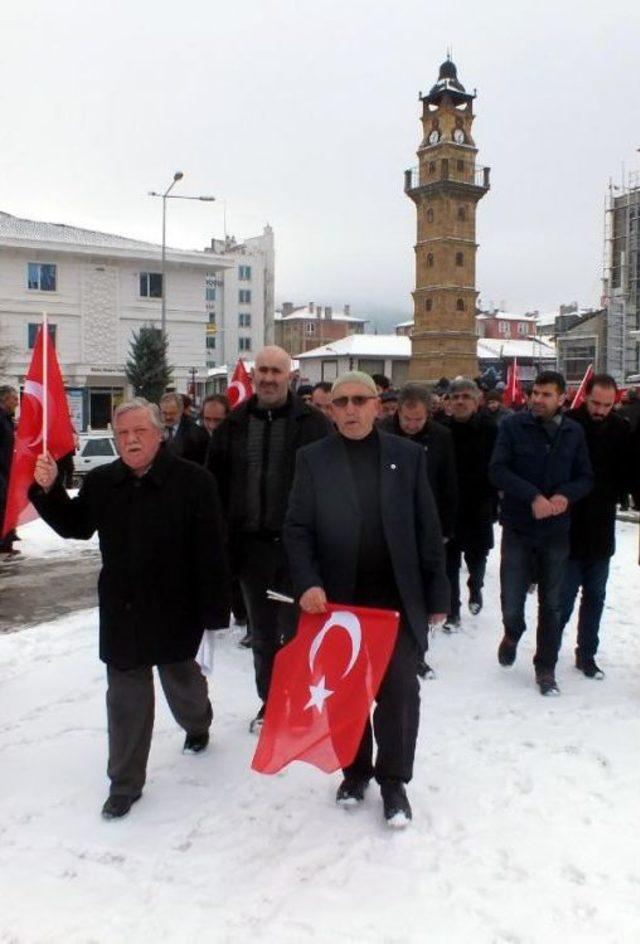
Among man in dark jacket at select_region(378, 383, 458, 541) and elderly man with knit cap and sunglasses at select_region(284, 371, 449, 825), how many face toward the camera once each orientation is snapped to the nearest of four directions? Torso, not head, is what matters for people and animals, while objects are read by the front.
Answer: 2

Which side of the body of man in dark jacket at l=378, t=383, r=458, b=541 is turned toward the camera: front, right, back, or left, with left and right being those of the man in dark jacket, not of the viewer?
front

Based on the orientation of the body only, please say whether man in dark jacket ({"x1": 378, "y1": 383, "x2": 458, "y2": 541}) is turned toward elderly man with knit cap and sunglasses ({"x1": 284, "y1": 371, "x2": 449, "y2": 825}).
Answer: yes

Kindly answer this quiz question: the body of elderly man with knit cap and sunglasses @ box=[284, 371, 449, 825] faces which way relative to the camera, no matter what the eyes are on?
toward the camera

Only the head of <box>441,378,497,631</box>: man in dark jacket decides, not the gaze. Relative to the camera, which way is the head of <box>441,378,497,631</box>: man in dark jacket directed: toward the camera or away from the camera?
toward the camera

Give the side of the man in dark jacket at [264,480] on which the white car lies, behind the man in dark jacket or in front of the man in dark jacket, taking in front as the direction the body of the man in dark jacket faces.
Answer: behind

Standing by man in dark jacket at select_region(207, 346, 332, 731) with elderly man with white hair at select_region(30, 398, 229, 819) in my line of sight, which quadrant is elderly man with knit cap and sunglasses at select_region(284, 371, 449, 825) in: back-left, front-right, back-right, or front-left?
front-left

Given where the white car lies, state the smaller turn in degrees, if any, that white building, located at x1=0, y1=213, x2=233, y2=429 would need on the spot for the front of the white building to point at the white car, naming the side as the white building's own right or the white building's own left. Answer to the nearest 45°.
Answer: approximately 45° to the white building's own right

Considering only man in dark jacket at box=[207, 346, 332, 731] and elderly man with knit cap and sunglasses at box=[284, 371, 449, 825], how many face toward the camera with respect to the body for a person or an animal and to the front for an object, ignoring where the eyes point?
2

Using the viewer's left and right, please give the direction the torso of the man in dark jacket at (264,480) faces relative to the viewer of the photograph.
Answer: facing the viewer

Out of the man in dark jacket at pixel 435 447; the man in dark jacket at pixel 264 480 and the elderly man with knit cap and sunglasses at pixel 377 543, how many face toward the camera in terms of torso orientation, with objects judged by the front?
3

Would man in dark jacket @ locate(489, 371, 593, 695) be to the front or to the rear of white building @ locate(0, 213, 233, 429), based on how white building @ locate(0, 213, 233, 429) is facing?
to the front

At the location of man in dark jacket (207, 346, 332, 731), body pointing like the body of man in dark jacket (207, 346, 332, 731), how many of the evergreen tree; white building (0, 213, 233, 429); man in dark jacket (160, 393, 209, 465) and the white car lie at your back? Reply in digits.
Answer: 4
